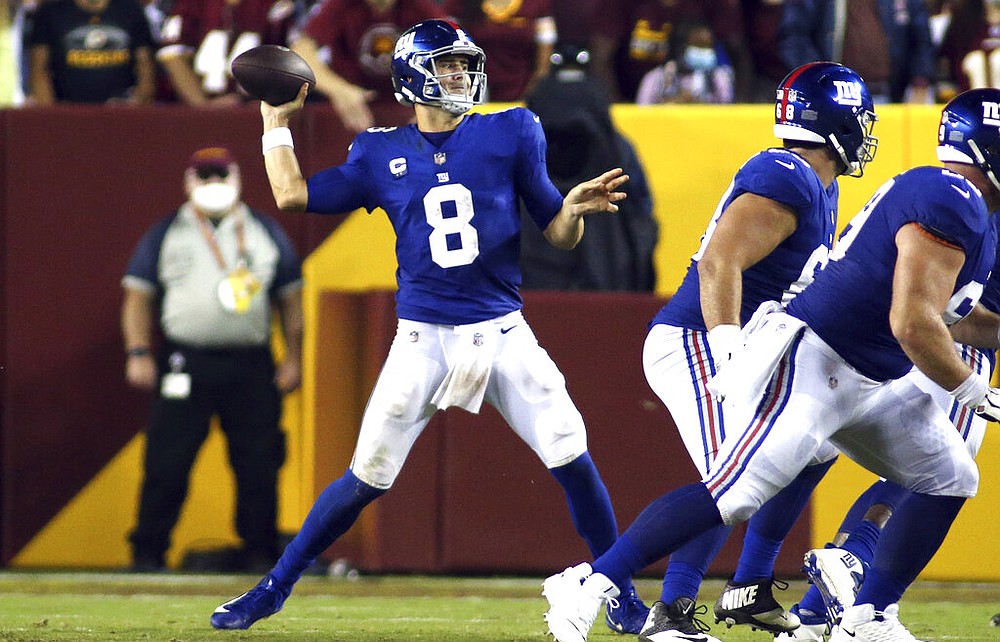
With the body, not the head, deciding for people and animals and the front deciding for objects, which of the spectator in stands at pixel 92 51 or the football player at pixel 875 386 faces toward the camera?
the spectator in stands

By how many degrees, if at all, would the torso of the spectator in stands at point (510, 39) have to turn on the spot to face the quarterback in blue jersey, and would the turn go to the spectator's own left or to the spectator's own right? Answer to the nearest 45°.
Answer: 0° — they already face them

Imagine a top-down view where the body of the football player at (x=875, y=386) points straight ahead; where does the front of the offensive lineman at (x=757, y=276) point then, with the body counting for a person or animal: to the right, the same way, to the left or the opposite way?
the same way

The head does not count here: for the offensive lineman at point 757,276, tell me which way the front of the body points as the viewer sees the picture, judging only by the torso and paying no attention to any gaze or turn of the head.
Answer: to the viewer's right

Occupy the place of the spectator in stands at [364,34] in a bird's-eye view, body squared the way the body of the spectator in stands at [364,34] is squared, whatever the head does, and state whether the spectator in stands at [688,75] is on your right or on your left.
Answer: on your left

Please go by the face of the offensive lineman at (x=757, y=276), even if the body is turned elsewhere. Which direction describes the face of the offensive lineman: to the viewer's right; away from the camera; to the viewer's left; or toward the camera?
to the viewer's right

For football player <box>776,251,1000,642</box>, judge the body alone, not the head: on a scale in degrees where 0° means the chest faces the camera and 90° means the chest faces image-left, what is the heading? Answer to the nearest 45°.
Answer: approximately 270°

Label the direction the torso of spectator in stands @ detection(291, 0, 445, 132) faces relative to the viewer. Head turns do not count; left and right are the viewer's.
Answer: facing the viewer

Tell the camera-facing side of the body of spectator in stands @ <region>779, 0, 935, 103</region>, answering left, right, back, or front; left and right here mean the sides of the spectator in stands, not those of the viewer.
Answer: front

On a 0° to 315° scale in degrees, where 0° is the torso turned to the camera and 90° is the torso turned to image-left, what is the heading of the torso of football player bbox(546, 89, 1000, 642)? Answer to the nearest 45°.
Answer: approximately 270°

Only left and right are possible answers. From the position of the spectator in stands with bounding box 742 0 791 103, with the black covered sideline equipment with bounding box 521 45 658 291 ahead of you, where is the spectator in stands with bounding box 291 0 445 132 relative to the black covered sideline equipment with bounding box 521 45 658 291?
right
